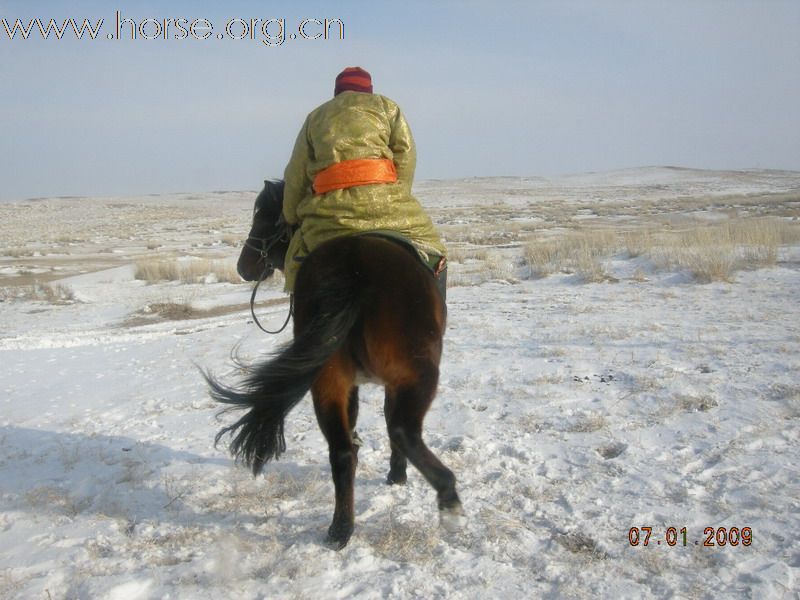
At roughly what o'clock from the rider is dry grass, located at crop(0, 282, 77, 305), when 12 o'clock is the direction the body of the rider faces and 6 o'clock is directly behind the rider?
The dry grass is roughly at 11 o'clock from the rider.

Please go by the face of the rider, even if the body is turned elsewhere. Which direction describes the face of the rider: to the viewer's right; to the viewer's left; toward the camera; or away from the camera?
away from the camera

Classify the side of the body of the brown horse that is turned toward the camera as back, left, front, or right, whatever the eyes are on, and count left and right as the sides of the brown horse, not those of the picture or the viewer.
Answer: back

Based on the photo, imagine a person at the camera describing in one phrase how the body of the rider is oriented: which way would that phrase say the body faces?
away from the camera

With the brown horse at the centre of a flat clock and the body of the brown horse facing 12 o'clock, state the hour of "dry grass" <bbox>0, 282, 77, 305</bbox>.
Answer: The dry grass is roughly at 11 o'clock from the brown horse.
